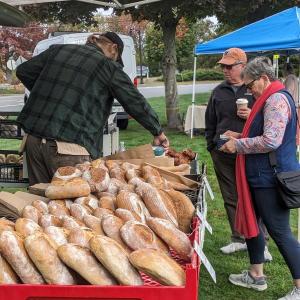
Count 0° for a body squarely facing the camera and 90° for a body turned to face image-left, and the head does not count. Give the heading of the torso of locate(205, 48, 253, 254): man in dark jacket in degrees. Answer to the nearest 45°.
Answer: approximately 45°

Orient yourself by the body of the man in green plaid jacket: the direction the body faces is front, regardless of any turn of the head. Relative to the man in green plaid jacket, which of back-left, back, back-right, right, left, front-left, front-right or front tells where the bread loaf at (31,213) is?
back-right

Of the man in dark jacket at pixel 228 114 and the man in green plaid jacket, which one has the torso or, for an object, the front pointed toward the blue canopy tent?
the man in green plaid jacket

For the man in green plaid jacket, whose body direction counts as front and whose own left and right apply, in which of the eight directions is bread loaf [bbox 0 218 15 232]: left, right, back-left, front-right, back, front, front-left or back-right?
back-right

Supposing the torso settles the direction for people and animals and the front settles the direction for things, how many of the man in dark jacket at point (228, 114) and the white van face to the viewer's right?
0

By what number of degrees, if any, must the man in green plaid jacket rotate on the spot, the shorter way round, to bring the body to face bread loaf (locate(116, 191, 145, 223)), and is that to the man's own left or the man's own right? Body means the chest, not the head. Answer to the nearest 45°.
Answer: approximately 135° to the man's own right

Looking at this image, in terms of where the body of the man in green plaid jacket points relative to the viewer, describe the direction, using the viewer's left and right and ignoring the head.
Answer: facing away from the viewer and to the right of the viewer

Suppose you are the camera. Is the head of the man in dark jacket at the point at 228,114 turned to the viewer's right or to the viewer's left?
to the viewer's left

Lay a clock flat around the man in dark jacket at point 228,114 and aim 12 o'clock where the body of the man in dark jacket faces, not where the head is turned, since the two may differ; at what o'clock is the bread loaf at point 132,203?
The bread loaf is roughly at 11 o'clock from the man in dark jacket.

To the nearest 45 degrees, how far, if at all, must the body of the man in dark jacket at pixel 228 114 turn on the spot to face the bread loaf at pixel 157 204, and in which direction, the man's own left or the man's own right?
approximately 45° to the man's own left

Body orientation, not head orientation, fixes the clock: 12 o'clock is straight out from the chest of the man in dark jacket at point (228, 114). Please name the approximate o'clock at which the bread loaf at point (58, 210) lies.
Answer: The bread loaf is roughly at 11 o'clock from the man in dark jacket.

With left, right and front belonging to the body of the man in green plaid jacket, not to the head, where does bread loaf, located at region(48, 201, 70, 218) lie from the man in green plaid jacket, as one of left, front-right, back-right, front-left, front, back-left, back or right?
back-right

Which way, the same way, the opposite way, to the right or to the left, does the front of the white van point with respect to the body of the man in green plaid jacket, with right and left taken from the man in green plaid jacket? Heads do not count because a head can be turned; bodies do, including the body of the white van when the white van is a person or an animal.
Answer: the same way

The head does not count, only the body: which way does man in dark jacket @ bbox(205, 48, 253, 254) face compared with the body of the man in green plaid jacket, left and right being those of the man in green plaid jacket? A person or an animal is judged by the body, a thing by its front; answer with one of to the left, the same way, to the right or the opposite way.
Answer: the opposite way

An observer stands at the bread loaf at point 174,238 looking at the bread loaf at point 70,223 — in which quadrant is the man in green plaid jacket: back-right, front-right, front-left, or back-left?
front-right
